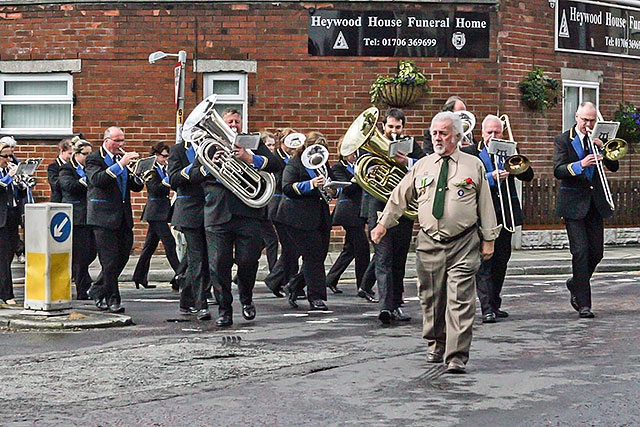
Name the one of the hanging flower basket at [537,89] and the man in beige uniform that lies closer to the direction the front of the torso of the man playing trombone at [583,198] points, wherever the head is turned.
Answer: the man in beige uniform

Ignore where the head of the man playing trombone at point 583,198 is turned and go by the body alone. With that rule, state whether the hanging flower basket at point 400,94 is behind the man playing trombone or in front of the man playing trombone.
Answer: behind

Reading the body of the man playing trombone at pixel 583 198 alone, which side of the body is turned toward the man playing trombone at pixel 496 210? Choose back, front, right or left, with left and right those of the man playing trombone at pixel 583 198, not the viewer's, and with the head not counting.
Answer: right

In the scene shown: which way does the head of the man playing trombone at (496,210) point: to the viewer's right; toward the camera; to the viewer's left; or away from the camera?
toward the camera

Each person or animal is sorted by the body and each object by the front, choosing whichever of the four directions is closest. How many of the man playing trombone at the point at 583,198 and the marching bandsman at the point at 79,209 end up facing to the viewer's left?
0

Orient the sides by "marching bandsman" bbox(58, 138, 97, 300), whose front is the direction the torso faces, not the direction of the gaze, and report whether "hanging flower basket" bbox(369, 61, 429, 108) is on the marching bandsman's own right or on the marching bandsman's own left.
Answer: on the marching bandsman's own left

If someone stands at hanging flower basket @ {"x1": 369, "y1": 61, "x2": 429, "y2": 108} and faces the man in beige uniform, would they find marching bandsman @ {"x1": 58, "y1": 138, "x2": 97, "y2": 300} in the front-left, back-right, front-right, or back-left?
front-right

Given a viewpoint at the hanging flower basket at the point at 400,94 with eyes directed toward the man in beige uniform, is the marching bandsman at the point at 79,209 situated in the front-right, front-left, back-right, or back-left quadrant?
front-right
